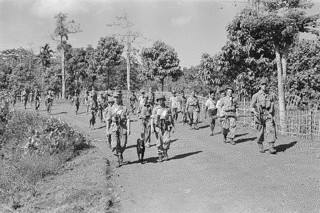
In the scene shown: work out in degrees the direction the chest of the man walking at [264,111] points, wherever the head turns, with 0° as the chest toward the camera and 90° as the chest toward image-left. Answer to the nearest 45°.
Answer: approximately 0°

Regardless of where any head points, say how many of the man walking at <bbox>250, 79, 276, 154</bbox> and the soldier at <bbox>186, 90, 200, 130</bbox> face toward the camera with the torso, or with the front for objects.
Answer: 2

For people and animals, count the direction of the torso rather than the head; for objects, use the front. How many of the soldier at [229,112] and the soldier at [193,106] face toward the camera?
2

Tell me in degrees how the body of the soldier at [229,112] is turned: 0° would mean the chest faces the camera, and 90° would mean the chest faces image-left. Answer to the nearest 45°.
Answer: approximately 0°

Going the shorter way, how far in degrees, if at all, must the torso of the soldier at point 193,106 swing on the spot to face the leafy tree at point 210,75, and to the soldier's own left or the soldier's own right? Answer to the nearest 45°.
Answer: approximately 180°

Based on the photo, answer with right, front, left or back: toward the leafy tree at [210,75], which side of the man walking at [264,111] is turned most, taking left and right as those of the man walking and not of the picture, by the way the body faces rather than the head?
back
